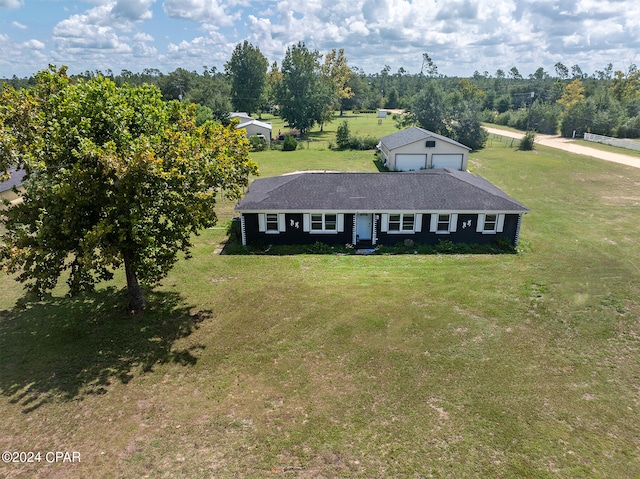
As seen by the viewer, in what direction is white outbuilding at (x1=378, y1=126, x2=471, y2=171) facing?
toward the camera

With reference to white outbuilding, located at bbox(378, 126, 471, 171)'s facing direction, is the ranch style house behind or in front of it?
in front

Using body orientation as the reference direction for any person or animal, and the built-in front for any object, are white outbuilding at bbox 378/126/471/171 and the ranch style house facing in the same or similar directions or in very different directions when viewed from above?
same or similar directions

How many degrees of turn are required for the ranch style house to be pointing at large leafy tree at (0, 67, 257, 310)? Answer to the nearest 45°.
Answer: approximately 45° to its right

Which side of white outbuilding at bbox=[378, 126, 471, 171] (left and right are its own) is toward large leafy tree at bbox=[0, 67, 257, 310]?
front

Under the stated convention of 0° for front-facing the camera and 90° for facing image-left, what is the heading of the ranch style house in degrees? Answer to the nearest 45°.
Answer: approximately 0°

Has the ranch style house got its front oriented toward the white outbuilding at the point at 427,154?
no

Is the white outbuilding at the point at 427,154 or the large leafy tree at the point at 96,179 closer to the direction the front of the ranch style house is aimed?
the large leafy tree

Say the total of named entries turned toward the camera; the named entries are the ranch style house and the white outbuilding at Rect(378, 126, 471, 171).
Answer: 2

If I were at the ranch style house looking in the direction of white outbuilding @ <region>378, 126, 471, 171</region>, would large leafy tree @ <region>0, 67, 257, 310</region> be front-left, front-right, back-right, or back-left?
back-left
